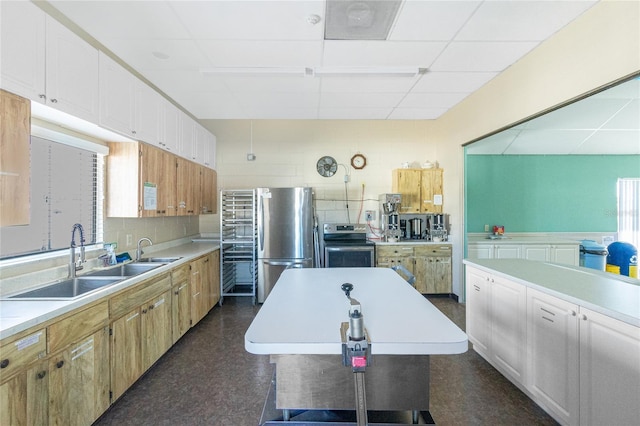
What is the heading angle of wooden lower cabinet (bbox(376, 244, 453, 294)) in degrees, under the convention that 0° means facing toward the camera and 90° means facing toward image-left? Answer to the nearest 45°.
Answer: approximately 0°

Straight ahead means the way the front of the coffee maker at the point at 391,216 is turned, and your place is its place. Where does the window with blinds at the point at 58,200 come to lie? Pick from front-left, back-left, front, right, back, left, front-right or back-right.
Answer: front-right

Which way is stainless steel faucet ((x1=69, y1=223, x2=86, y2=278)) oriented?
to the viewer's right

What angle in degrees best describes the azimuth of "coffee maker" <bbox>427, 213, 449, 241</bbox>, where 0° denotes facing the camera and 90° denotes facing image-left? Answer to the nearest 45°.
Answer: approximately 0°

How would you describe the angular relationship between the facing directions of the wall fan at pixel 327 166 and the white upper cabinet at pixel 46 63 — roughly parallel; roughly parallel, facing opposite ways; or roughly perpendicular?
roughly perpendicular

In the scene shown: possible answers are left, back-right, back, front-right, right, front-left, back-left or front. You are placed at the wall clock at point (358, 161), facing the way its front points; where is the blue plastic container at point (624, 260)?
left

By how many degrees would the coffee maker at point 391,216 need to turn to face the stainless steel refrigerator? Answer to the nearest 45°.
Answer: approximately 45° to its right

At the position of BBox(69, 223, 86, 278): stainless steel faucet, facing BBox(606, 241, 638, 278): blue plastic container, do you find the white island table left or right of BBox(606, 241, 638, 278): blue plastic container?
right

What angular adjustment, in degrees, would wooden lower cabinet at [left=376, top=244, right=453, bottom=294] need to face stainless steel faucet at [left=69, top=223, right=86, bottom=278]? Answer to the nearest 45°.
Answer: approximately 45° to its right
